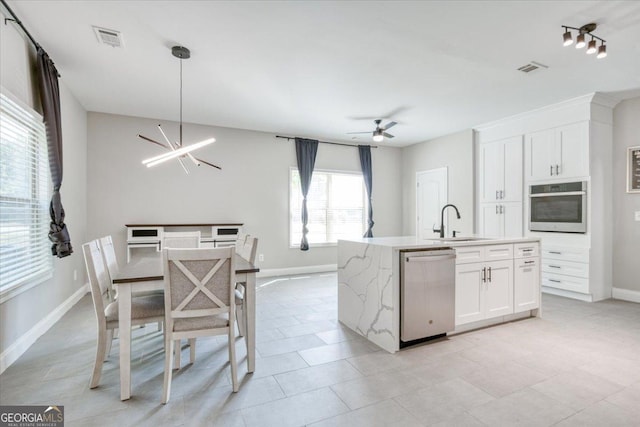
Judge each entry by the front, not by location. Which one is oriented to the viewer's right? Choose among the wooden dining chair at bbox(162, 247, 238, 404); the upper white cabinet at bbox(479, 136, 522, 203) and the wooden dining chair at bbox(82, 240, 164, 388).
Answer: the wooden dining chair at bbox(82, 240, 164, 388)

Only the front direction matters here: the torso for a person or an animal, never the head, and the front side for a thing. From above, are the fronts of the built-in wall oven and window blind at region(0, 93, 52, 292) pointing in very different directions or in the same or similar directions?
very different directions

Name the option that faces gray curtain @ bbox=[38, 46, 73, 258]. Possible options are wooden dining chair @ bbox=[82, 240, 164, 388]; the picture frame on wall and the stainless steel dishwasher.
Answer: the picture frame on wall

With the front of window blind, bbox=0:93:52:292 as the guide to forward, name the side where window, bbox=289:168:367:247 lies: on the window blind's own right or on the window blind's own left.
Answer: on the window blind's own left

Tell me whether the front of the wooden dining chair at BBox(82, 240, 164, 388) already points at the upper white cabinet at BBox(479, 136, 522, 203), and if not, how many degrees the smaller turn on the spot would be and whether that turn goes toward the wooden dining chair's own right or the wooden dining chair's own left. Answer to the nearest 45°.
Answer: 0° — it already faces it

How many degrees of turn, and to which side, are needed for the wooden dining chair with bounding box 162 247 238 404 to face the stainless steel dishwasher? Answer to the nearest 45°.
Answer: approximately 90° to its right

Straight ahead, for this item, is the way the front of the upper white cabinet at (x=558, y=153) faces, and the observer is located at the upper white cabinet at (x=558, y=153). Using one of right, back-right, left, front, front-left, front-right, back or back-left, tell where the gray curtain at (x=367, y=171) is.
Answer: front-right

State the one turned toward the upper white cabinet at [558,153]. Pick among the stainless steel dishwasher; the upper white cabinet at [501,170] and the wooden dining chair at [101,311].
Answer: the wooden dining chair

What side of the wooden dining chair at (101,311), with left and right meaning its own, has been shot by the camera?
right

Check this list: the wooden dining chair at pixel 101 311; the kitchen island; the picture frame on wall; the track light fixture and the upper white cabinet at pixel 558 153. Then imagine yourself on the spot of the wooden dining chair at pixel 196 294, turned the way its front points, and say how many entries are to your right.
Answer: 4

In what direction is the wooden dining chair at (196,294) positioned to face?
away from the camera

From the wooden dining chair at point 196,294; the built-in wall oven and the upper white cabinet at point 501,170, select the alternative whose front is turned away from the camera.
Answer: the wooden dining chair

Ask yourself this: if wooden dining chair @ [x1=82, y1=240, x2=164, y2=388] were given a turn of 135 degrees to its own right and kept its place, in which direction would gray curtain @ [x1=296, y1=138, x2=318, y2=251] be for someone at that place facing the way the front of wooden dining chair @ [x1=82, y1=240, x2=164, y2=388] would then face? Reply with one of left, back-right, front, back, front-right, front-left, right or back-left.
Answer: back

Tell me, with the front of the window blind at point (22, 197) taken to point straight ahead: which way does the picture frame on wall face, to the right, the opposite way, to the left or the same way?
the opposite way

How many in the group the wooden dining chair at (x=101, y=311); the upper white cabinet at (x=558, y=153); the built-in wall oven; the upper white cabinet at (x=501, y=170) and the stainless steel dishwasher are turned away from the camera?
0

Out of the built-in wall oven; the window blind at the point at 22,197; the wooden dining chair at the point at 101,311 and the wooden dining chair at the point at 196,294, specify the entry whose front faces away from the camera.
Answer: the wooden dining chair at the point at 196,294

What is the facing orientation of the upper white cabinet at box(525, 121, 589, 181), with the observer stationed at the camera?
facing the viewer and to the left of the viewer

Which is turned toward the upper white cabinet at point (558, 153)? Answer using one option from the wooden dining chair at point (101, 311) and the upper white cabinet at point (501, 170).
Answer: the wooden dining chair

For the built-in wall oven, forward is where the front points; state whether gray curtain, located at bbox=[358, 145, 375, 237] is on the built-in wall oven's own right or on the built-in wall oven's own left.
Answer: on the built-in wall oven's own right
